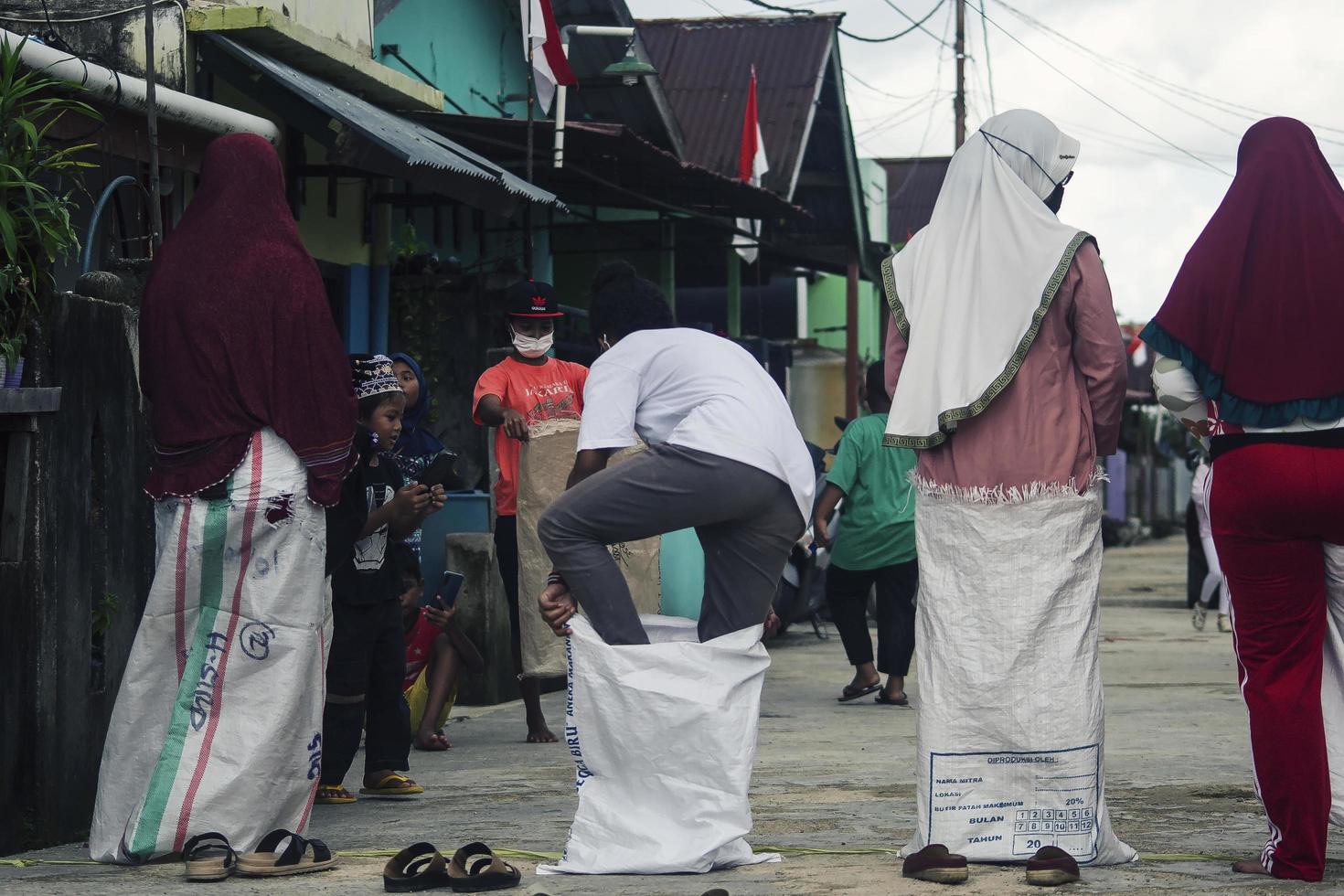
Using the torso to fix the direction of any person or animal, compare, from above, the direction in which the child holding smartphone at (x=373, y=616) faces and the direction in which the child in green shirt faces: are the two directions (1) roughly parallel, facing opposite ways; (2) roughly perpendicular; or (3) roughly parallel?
roughly perpendicular

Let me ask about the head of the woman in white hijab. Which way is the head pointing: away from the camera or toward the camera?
away from the camera

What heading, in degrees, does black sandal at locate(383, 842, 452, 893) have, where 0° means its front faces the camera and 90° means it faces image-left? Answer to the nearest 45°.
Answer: approximately 225°

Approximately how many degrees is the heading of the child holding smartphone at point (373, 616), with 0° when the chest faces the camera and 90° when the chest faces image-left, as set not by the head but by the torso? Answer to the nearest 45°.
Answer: approximately 315°

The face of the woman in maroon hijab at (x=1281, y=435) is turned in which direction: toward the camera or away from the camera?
away from the camera
